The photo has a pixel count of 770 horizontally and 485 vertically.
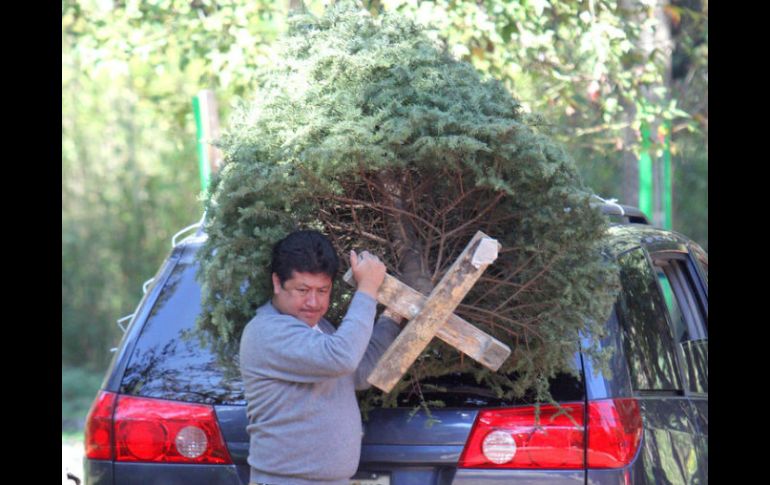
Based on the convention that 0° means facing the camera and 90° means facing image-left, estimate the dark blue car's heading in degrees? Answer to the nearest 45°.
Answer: approximately 180°

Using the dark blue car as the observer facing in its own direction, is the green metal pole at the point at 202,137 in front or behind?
in front

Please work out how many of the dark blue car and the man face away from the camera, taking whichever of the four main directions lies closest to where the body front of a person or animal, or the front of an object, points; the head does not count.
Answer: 1

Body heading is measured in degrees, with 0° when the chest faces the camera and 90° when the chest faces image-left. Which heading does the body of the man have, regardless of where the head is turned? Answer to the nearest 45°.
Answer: approximately 315°

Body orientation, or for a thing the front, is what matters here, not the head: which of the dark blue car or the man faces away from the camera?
the dark blue car
